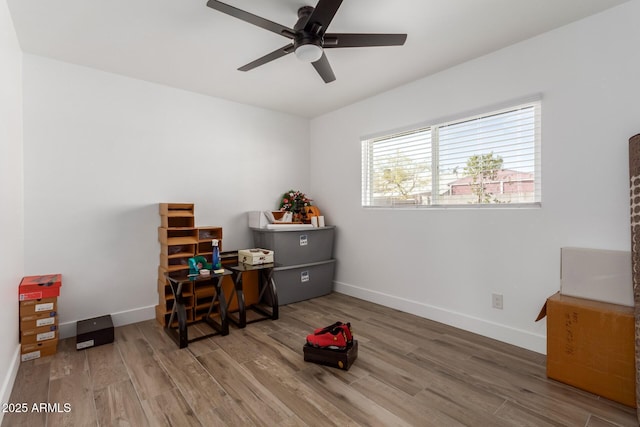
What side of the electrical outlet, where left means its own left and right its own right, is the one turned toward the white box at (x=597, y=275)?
left

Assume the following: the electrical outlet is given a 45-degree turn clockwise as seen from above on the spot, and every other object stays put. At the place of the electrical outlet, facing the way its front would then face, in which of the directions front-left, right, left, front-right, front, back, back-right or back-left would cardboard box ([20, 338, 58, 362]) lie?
front-left

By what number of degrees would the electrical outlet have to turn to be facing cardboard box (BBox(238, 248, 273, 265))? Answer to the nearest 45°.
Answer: approximately 45° to its right

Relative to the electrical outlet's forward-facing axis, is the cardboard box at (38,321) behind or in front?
in front

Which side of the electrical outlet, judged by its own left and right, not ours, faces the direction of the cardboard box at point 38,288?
front

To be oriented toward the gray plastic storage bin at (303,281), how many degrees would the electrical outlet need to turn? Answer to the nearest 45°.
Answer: approximately 45° to its right

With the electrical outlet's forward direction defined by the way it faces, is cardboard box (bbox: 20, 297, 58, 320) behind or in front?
in front

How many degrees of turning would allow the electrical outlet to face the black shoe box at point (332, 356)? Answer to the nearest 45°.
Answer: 0° — it already faces it

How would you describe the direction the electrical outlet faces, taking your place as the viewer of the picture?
facing the viewer and to the left of the viewer

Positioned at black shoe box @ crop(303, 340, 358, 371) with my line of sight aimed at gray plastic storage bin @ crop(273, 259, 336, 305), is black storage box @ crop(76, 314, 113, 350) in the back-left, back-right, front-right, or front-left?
front-left

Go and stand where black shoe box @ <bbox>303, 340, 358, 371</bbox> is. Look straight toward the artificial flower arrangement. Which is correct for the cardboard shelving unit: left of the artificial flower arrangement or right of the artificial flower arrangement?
left

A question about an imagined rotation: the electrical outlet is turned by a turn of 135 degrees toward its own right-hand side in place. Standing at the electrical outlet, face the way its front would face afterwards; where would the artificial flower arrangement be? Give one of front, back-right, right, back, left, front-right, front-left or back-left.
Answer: left
